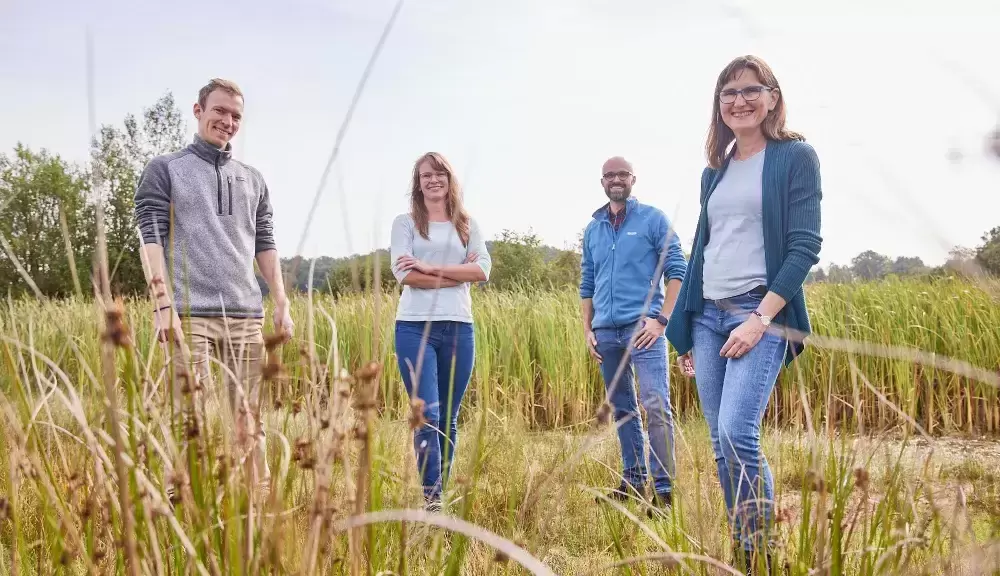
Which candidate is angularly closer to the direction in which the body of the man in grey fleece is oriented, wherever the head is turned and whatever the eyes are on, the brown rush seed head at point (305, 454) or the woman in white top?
the brown rush seed head

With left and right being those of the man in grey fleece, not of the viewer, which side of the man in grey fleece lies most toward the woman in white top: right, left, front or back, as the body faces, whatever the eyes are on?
left

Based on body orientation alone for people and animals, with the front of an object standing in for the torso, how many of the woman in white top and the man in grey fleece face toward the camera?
2

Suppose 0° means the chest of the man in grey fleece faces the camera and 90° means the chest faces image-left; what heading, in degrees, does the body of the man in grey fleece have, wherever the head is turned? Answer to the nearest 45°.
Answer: approximately 0°

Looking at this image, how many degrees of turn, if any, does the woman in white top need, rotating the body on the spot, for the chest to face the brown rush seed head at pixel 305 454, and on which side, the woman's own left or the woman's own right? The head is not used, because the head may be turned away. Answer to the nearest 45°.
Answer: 0° — they already face it

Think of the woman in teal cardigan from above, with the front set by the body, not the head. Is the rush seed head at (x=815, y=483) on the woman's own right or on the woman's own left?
on the woman's own left

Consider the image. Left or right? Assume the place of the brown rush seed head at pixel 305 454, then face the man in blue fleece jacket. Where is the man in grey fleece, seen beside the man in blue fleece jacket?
left
